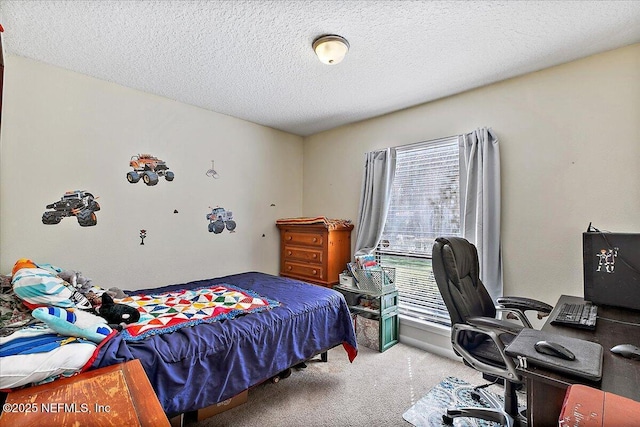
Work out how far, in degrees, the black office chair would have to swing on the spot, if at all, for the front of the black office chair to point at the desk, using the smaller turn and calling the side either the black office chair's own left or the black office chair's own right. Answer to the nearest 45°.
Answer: approximately 45° to the black office chair's own right

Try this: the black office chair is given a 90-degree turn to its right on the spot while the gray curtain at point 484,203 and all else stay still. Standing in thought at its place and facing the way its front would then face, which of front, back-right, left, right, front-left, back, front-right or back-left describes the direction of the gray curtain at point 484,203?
back-right

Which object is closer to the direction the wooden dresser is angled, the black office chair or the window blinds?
the black office chair

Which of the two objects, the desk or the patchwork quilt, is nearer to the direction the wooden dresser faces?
the patchwork quilt

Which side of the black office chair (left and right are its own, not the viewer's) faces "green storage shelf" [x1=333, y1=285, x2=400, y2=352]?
back

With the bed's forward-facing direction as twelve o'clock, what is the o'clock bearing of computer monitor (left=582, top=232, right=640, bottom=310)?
The computer monitor is roughly at 2 o'clock from the bed.

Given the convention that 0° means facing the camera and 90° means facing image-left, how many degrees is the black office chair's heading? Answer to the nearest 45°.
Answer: approximately 315°

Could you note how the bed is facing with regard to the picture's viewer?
facing away from the viewer and to the right of the viewer

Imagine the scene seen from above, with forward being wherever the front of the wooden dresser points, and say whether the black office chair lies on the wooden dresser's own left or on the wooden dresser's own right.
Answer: on the wooden dresser's own left

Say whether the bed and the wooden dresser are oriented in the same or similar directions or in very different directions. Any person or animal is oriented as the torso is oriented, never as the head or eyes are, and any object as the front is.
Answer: very different directions

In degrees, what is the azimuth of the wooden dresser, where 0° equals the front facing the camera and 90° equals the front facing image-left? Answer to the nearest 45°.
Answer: approximately 45°
